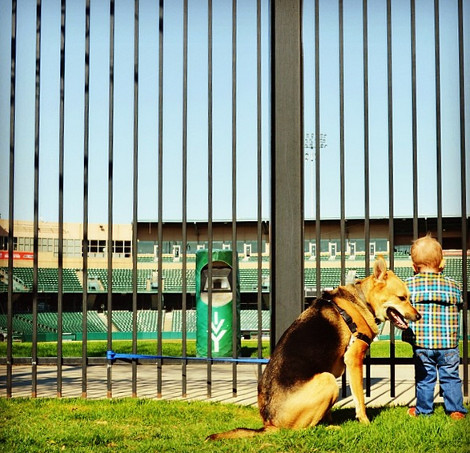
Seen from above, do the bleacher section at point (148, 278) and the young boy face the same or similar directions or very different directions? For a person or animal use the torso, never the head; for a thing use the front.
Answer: very different directions

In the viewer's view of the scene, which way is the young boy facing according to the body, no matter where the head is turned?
away from the camera

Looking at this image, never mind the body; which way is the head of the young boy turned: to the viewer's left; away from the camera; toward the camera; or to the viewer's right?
away from the camera

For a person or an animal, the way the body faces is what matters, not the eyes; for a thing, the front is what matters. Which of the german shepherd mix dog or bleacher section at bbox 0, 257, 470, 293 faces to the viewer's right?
the german shepherd mix dog

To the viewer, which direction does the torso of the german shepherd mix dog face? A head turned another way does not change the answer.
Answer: to the viewer's right

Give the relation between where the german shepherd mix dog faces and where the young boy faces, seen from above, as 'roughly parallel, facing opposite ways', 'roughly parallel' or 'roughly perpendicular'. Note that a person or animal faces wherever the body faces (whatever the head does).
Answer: roughly perpendicular
